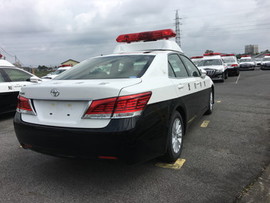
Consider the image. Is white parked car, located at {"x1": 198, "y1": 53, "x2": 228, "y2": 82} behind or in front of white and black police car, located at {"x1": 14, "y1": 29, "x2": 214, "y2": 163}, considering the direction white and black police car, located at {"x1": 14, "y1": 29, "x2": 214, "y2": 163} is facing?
in front

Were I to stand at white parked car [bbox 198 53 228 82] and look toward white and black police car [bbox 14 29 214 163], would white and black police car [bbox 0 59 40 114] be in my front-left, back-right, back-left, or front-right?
front-right

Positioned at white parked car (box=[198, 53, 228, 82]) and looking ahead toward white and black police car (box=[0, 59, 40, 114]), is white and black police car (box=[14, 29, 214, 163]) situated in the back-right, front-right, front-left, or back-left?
front-left

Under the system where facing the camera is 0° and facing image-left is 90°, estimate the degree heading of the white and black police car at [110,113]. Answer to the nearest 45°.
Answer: approximately 225°

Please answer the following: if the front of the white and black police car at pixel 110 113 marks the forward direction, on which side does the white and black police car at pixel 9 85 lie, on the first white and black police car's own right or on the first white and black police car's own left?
on the first white and black police car's own left

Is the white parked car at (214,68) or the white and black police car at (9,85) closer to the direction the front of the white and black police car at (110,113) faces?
the white parked car
